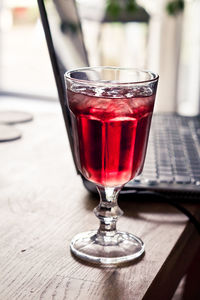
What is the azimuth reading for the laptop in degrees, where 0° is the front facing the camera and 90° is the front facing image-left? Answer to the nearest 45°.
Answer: approximately 270°
